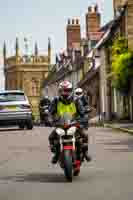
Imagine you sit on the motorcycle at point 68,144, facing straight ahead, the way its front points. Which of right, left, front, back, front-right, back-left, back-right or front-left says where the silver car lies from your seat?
back

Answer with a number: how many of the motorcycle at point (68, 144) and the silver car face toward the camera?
1

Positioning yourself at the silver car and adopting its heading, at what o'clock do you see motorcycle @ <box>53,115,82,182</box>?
The motorcycle is roughly at 6 o'clock from the silver car.

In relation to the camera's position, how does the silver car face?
facing away from the viewer

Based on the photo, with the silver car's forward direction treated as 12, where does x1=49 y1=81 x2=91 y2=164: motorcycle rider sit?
The motorcycle rider is roughly at 6 o'clock from the silver car.

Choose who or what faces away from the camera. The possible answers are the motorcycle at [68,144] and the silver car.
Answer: the silver car

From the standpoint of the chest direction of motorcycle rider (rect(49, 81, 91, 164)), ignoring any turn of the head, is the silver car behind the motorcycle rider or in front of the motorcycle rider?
behind

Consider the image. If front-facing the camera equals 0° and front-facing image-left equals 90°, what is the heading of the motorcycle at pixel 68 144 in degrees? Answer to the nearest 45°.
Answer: approximately 0°
